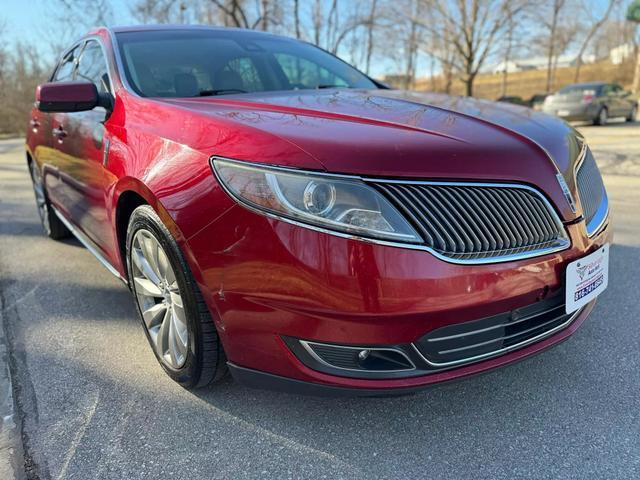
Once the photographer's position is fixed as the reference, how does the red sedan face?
facing the viewer and to the right of the viewer

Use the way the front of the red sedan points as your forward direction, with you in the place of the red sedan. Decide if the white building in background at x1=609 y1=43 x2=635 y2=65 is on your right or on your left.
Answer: on your left

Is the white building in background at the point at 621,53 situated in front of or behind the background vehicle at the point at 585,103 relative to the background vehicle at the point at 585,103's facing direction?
in front

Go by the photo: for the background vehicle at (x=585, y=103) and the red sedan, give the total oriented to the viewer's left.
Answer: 0

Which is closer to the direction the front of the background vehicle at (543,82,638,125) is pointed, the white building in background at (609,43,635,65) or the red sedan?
the white building in background

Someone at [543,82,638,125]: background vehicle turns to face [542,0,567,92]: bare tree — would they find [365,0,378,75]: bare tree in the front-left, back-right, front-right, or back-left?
front-left

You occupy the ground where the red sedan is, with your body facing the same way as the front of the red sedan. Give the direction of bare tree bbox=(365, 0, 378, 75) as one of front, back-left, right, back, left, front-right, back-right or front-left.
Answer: back-left

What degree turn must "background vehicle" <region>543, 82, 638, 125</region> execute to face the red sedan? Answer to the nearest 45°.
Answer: approximately 135° to its right

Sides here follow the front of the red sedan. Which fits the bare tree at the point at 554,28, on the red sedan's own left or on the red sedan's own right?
on the red sedan's own left

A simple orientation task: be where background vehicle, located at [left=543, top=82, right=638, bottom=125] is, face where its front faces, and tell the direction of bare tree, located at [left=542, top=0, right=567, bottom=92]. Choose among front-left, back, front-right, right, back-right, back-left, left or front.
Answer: front-left

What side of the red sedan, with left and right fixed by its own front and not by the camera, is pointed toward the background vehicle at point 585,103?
left

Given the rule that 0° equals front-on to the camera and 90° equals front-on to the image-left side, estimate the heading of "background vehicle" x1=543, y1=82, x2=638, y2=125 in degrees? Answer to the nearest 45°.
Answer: approximately 225°
